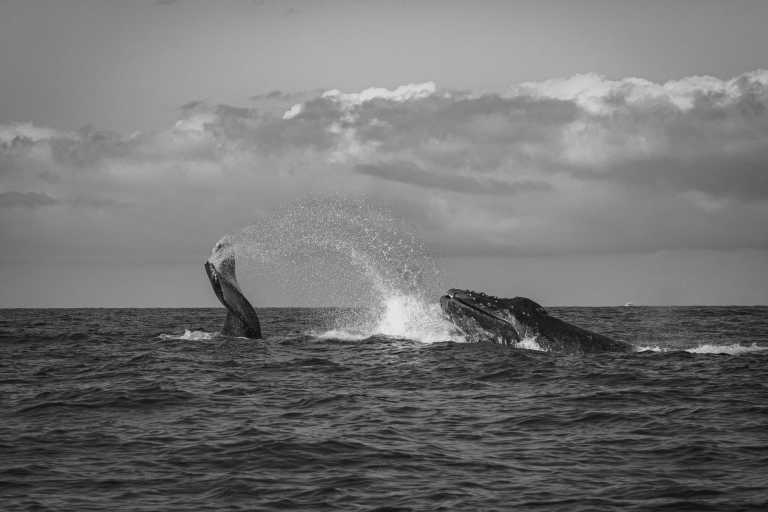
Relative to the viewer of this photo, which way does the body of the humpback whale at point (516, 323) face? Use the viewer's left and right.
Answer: facing to the left of the viewer
